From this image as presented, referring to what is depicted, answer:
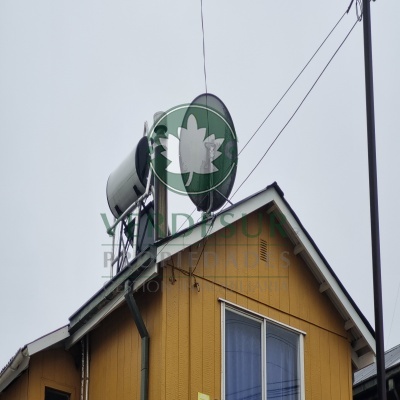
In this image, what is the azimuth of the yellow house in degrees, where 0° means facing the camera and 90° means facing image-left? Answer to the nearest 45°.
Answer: approximately 315°
